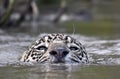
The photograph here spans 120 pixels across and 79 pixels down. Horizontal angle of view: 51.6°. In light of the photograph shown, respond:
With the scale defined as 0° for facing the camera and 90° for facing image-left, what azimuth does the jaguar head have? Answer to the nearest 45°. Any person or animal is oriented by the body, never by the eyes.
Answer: approximately 0°
